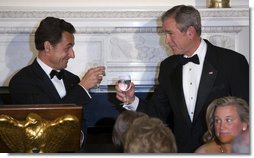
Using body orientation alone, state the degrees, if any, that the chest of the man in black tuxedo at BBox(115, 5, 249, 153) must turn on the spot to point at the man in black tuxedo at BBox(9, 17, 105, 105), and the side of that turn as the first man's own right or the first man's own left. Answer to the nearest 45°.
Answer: approximately 45° to the first man's own right

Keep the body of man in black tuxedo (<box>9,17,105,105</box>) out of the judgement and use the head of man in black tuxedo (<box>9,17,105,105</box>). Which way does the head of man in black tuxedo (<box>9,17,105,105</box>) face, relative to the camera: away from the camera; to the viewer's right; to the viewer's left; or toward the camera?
to the viewer's right

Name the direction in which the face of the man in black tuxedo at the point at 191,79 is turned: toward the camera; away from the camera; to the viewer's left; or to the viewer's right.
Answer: to the viewer's left

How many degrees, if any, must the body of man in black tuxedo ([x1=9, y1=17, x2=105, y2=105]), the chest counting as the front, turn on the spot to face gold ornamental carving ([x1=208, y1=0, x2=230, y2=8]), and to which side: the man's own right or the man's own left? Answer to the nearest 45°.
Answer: approximately 45° to the man's own left

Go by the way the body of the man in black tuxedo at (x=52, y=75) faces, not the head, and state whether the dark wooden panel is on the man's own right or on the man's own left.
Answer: on the man's own right

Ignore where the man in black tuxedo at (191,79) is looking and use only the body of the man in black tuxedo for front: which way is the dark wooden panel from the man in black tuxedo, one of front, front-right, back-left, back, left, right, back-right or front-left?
front

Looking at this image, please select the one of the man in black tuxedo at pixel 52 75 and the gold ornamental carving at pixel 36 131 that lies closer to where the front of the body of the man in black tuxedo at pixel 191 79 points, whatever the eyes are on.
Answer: the gold ornamental carving

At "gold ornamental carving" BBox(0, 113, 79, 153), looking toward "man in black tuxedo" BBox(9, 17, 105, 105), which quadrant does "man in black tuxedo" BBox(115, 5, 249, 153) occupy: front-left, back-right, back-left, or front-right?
front-right

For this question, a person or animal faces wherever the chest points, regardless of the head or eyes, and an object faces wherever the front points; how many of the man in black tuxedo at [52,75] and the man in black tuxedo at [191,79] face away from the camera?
0

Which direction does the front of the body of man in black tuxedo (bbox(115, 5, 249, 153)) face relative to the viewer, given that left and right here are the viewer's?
facing the viewer and to the left of the viewer

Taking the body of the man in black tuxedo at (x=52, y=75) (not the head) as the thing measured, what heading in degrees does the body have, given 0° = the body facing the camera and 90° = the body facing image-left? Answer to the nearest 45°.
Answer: approximately 315°

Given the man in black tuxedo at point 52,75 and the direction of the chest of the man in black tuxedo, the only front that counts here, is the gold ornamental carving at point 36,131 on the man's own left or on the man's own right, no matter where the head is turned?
on the man's own right

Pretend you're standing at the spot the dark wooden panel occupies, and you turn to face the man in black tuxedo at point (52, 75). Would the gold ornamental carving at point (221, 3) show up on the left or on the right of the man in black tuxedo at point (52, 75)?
right

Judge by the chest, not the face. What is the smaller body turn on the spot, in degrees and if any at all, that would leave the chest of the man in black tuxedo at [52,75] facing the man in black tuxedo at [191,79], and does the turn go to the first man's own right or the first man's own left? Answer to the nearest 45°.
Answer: approximately 45° to the first man's own left

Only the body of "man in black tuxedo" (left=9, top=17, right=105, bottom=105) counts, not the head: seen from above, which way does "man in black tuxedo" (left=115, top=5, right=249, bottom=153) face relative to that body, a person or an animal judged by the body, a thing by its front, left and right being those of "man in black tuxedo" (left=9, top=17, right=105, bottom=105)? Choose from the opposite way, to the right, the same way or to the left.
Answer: to the right

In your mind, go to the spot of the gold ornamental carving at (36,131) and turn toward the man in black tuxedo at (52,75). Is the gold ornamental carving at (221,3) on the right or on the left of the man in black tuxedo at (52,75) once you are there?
right

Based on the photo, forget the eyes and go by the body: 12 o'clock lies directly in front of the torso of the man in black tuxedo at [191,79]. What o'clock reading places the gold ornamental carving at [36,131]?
The gold ornamental carving is roughly at 12 o'clock from the man in black tuxedo.
